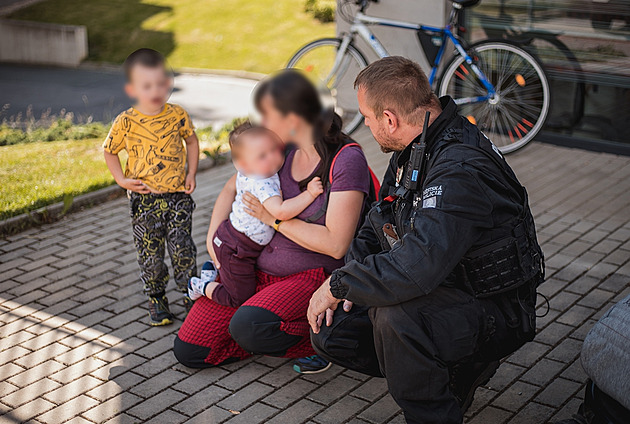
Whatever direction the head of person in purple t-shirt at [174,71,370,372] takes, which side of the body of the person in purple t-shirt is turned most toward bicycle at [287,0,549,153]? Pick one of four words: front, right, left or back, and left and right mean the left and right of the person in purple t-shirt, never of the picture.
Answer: back

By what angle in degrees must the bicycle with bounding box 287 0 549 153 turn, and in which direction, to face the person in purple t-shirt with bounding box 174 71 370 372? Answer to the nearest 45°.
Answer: approximately 90° to its left

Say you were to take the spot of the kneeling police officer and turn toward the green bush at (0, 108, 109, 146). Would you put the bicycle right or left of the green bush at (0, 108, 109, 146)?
right

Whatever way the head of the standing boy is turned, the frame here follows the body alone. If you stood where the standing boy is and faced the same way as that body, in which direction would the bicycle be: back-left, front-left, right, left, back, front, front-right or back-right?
back-left

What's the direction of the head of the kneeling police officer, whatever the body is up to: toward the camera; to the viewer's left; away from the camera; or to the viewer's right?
to the viewer's left

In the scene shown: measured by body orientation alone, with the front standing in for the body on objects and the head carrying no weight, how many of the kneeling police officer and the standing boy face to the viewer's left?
1

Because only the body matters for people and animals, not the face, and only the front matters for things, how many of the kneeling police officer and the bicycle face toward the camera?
0

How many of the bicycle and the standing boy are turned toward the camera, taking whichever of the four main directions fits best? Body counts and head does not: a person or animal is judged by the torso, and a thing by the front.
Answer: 1

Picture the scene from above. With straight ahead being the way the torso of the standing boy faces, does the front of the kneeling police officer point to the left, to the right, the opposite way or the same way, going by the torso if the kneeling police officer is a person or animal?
to the right

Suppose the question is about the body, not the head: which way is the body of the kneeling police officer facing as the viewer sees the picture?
to the viewer's left

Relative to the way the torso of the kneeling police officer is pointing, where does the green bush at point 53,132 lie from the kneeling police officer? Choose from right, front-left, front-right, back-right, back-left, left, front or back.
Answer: front-right

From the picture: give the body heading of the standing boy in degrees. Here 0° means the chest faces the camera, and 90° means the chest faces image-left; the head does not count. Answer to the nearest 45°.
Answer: approximately 0°

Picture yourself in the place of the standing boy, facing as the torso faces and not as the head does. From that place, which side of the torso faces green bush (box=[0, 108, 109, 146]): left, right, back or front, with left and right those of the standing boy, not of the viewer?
back

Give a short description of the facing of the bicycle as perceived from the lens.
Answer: facing to the left of the viewer
